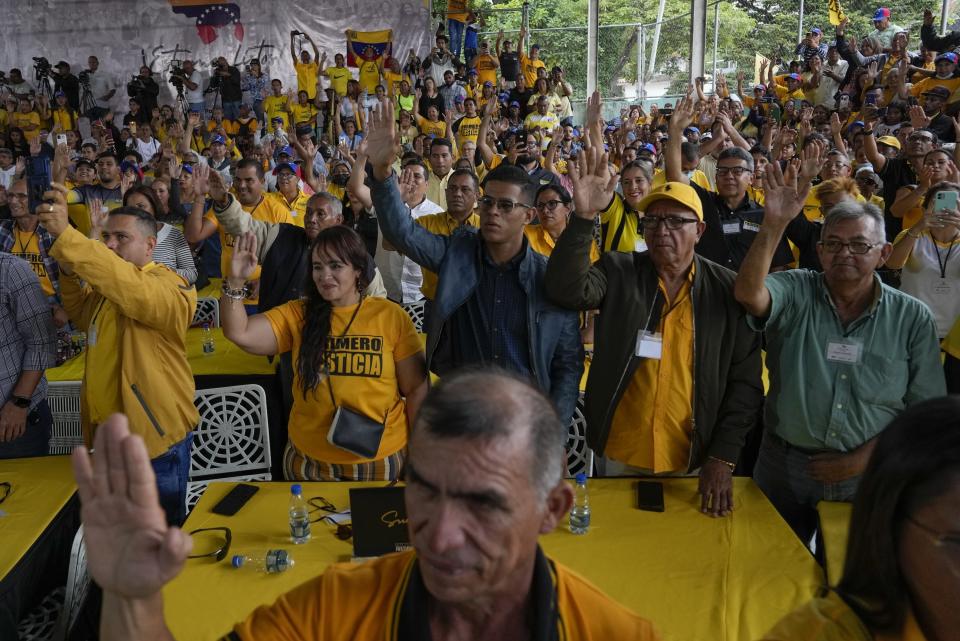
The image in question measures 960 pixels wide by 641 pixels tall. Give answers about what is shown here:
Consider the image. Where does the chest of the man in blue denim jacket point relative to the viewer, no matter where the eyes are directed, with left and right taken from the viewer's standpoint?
facing the viewer

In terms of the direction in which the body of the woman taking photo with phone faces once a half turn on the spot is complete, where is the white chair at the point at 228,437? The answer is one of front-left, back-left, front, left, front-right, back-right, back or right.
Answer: back-left

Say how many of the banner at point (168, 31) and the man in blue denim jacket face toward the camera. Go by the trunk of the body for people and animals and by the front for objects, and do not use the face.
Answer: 2

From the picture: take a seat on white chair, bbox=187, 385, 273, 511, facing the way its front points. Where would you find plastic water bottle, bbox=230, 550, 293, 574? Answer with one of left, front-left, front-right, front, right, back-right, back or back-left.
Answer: front

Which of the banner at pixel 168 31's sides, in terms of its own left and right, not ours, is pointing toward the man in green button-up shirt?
front

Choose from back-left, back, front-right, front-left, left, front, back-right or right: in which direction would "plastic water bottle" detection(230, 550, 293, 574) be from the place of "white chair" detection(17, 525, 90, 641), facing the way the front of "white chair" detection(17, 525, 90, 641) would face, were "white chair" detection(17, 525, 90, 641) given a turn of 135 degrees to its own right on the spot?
back-right

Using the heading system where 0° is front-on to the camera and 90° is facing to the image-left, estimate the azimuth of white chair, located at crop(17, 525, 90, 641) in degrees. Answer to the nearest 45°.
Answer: approximately 45°

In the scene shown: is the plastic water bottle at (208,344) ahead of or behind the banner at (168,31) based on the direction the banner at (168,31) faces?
ahead

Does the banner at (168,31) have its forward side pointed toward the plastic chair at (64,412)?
yes

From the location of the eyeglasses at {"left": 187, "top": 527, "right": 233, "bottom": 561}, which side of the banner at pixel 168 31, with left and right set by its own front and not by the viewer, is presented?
front

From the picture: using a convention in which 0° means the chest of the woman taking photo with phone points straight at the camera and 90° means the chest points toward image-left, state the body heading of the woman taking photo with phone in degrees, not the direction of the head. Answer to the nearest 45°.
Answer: approximately 0°

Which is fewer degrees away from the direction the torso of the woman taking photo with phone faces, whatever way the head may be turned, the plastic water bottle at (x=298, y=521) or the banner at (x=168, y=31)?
the plastic water bottle
